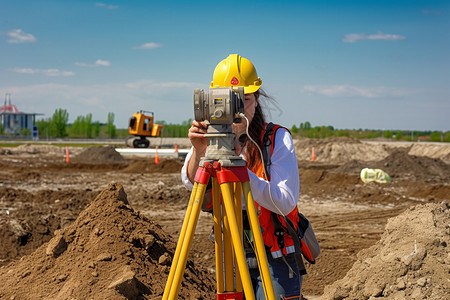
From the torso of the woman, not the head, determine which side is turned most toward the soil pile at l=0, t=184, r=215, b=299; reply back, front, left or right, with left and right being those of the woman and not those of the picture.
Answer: right

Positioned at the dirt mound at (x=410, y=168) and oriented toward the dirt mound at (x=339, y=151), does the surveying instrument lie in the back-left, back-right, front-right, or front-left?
back-left

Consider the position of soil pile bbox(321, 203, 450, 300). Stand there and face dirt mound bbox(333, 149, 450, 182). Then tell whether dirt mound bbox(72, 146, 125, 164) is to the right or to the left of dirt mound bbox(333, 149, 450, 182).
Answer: left

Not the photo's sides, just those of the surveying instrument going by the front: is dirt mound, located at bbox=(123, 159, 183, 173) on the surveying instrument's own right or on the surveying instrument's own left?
on the surveying instrument's own right

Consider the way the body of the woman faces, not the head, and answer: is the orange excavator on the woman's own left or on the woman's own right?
on the woman's own right

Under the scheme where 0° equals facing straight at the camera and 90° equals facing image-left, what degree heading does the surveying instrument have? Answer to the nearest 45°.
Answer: approximately 90°

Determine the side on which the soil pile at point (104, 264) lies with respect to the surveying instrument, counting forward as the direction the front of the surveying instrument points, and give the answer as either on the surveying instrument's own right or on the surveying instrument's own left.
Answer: on the surveying instrument's own right

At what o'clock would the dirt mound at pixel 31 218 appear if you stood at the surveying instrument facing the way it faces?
The dirt mound is roughly at 2 o'clock from the surveying instrument.

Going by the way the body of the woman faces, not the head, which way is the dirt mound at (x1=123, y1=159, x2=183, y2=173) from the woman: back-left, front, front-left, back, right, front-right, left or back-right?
back-right
